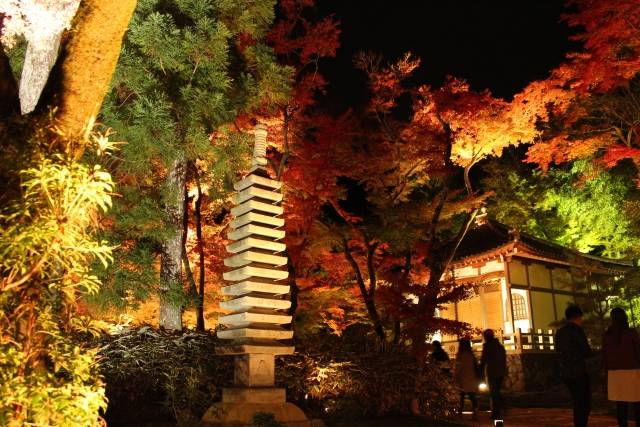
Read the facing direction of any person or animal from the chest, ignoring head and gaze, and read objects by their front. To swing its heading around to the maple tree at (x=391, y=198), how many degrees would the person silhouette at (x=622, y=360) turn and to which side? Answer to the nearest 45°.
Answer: approximately 45° to its left

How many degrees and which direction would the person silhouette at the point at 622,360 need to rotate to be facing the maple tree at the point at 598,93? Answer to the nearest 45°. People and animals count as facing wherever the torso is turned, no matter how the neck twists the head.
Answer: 0° — it already faces it

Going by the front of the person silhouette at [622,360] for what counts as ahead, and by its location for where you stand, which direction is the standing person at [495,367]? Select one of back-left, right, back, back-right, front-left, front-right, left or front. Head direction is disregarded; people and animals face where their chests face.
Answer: front-left

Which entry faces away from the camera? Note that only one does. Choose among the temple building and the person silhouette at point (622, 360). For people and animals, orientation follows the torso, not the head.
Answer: the person silhouette

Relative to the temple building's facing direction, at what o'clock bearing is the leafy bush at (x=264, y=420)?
The leafy bush is roughly at 11 o'clock from the temple building.

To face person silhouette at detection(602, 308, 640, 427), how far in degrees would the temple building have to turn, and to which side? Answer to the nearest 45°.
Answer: approximately 45° to its left

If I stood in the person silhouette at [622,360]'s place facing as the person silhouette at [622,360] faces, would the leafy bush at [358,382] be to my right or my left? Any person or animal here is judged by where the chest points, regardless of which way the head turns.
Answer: on my left

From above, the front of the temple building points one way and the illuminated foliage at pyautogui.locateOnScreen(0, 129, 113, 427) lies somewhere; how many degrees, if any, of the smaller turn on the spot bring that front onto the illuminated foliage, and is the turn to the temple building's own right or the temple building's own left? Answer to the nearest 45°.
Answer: approximately 45° to the temple building's own left

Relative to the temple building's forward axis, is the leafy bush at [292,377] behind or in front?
in front

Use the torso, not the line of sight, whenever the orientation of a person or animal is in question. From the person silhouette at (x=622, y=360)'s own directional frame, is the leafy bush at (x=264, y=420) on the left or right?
on its left

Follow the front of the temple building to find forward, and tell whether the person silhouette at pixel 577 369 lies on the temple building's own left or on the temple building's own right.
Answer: on the temple building's own left

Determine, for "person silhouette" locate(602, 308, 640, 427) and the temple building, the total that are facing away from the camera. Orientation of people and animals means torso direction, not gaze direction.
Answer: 1

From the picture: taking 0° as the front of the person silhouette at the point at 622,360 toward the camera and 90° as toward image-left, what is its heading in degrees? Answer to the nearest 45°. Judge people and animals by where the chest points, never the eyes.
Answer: approximately 180°

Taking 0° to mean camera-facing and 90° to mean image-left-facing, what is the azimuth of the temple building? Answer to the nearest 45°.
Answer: approximately 45°
